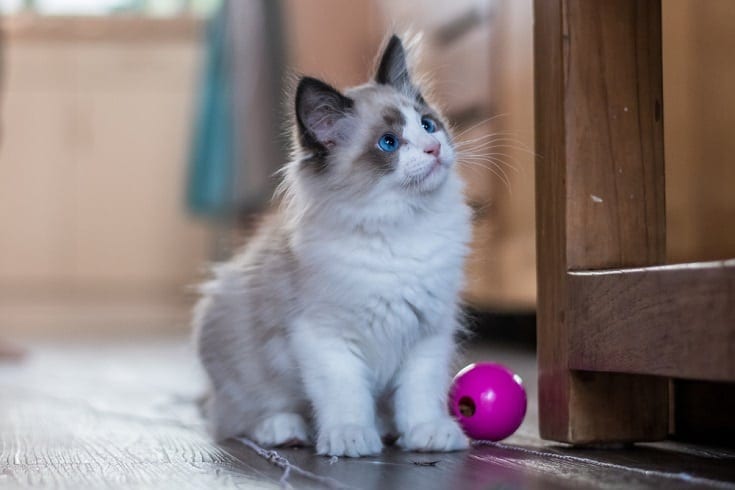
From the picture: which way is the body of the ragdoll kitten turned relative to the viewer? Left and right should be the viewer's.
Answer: facing the viewer and to the right of the viewer
